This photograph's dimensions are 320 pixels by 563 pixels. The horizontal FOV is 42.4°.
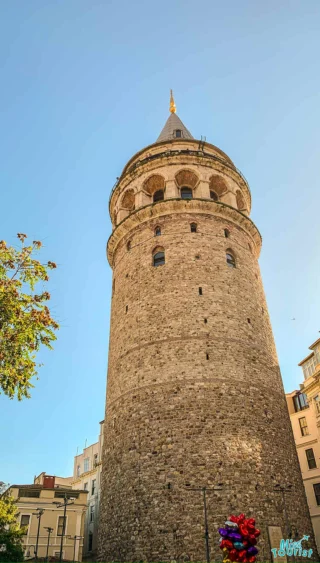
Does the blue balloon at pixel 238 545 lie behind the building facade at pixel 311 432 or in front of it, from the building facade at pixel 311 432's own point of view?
in front

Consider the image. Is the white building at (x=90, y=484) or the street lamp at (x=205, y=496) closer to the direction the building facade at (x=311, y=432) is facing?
the street lamp

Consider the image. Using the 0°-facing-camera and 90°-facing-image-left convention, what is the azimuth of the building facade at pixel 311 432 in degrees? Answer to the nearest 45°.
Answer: approximately 45°

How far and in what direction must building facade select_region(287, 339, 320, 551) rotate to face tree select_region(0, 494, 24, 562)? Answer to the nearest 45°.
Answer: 0° — it already faces it
